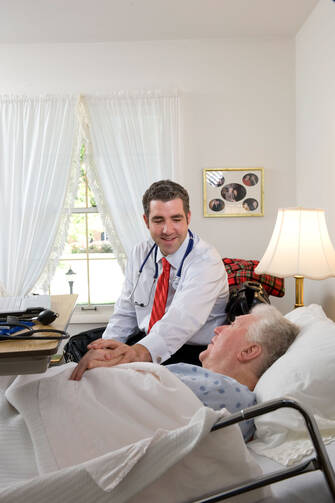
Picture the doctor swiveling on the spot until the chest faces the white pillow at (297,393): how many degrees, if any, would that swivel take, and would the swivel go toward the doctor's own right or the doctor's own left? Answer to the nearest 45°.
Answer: approximately 45° to the doctor's own left

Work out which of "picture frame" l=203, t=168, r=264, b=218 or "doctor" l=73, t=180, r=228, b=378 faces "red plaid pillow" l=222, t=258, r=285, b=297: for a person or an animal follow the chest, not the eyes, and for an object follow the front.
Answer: the picture frame

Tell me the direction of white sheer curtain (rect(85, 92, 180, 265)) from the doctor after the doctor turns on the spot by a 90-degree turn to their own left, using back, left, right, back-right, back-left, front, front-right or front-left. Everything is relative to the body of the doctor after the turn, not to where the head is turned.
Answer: back-left

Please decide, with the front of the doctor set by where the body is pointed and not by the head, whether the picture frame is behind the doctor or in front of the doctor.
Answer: behind

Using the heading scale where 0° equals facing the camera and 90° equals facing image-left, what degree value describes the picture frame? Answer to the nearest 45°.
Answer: approximately 0°

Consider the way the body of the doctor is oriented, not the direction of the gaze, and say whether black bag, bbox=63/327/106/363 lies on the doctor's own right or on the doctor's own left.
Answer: on the doctor's own right

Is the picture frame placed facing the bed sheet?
yes

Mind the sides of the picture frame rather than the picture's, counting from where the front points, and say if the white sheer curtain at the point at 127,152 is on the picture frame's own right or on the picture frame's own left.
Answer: on the picture frame's own right

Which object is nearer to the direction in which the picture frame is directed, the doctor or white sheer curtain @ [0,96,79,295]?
the doctor

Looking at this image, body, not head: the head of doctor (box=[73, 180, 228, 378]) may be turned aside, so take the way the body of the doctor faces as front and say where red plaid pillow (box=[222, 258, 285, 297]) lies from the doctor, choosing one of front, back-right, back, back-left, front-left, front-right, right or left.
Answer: back
